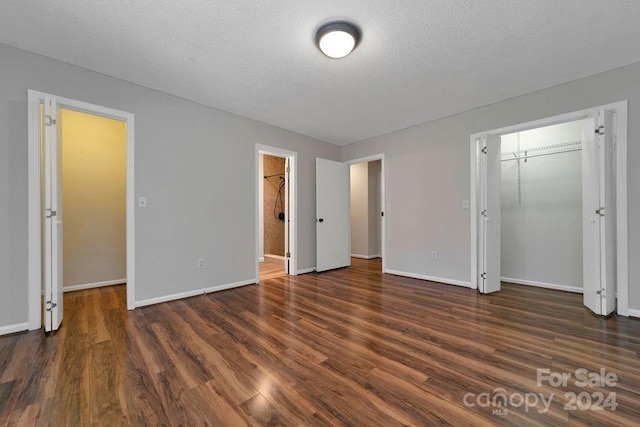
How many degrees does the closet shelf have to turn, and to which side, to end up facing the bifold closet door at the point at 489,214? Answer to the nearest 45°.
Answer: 0° — it already faces it

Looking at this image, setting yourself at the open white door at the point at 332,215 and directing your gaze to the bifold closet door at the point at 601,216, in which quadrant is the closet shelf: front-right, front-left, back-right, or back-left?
front-left

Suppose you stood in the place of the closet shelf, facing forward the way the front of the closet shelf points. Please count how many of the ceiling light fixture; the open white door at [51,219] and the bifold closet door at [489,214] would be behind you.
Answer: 0

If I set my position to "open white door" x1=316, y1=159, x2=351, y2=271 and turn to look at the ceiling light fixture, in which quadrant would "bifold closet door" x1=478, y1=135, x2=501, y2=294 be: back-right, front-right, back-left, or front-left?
front-left

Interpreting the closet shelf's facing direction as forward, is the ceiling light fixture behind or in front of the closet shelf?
in front

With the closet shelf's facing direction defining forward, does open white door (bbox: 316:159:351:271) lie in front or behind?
in front

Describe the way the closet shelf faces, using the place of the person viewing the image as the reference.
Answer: facing the viewer and to the left of the viewer

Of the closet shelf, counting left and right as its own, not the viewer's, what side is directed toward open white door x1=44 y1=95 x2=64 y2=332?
front

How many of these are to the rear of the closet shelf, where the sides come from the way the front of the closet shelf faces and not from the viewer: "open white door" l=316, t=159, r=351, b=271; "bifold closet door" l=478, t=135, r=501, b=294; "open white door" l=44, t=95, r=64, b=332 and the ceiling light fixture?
0
